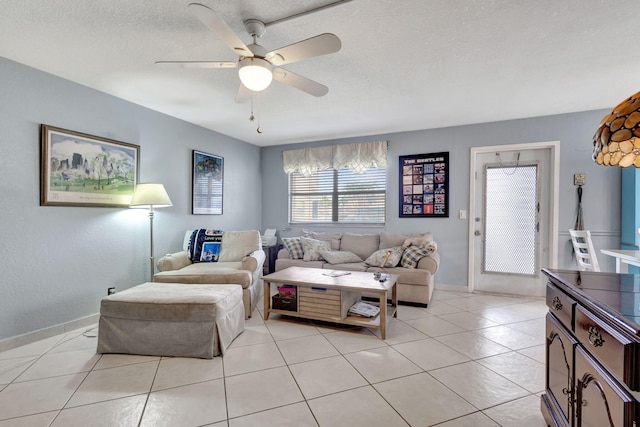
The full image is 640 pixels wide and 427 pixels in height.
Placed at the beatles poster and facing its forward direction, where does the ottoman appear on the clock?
The ottoman is roughly at 1 o'clock from the beatles poster.

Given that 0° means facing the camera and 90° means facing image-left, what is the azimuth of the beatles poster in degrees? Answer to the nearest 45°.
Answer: approximately 0°

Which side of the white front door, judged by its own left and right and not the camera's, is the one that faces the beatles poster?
right

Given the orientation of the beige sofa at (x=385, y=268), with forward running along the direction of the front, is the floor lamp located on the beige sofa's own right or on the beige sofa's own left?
on the beige sofa's own right

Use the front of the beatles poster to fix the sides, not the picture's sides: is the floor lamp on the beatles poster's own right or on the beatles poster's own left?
on the beatles poster's own right

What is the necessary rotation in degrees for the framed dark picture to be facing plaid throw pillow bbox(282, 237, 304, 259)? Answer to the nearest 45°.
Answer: approximately 45° to its left

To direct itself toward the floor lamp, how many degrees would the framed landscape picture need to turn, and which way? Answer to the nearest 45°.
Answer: approximately 45° to its left

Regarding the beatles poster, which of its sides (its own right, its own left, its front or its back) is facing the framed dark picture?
right

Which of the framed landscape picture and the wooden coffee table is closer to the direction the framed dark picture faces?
the wooden coffee table

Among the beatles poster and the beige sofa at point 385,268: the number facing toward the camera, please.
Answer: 2
